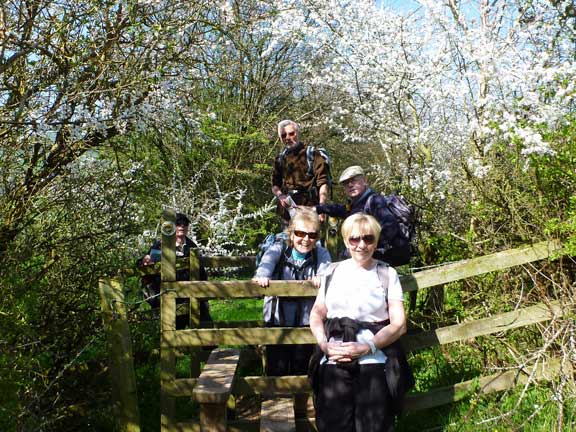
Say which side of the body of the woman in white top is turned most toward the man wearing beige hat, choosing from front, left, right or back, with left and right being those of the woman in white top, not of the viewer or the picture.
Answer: back

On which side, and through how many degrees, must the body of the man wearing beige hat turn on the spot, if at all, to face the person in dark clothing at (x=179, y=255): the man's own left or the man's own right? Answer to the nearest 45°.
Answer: approximately 90° to the man's own right

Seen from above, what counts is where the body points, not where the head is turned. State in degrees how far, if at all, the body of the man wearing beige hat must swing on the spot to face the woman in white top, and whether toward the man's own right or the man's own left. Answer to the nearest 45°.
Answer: approximately 45° to the man's own left

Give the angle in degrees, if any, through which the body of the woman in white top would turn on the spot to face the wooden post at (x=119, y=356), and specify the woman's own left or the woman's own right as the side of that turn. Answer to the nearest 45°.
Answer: approximately 90° to the woman's own right

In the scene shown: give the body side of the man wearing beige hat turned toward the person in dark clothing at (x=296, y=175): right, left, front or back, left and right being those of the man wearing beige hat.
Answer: front

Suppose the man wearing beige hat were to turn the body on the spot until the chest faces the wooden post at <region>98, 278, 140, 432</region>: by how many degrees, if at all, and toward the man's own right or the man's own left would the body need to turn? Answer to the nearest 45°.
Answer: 0° — they already face it

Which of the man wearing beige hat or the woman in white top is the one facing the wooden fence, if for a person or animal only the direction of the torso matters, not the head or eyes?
the man wearing beige hat

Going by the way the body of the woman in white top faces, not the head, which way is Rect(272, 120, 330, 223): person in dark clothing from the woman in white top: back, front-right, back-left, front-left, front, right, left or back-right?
back

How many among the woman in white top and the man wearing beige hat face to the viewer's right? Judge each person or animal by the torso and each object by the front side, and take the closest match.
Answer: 0
